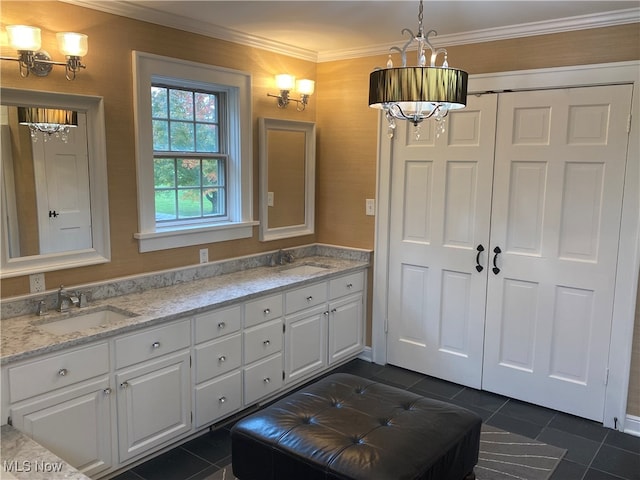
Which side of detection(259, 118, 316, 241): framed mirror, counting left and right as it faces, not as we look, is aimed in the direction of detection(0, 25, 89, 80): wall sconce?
right

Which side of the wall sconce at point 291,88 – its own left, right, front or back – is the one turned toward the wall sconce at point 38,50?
right

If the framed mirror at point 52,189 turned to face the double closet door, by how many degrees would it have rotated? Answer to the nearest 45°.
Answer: approximately 45° to its left

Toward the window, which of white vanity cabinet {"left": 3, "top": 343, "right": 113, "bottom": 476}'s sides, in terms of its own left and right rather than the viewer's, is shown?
left

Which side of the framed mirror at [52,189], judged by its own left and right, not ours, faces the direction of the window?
left

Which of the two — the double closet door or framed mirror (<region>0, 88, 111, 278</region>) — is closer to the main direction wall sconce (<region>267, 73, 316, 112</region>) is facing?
the double closet door

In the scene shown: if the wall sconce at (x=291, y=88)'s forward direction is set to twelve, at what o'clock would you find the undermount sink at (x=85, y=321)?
The undermount sink is roughly at 3 o'clock from the wall sconce.
